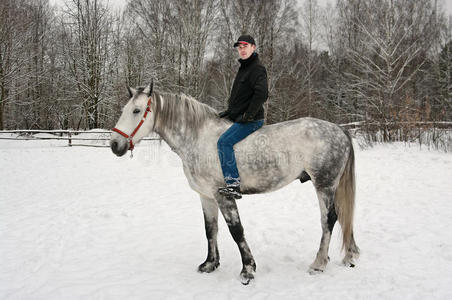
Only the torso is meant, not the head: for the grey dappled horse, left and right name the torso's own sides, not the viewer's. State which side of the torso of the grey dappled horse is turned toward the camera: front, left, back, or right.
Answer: left
